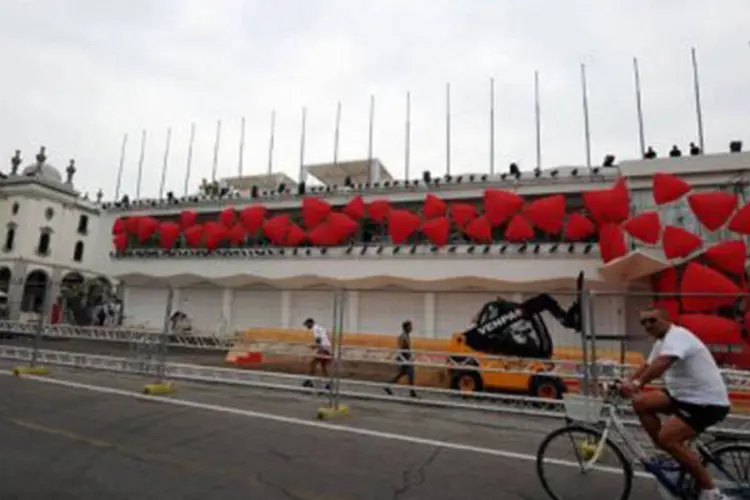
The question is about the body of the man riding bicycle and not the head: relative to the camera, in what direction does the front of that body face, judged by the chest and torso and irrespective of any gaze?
to the viewer's left

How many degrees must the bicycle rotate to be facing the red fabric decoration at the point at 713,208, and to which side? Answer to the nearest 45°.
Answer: approximately 90° to its right

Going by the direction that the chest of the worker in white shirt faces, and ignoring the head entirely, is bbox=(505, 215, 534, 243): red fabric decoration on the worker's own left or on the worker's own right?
on the worker's own right

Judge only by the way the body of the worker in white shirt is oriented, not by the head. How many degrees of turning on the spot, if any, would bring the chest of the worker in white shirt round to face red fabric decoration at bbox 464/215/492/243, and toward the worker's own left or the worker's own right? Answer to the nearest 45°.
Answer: approximately 135° to the worker's own right

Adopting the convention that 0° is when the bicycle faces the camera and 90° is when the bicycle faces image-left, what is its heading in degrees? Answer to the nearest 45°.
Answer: approximately 90°

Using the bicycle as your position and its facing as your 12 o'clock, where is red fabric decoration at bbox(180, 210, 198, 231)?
The red fabric decoration is roughly at 1 o'clock from the bicycle.

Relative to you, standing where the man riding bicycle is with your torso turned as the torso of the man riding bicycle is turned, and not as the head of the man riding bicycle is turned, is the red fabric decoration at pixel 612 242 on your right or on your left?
on your right
